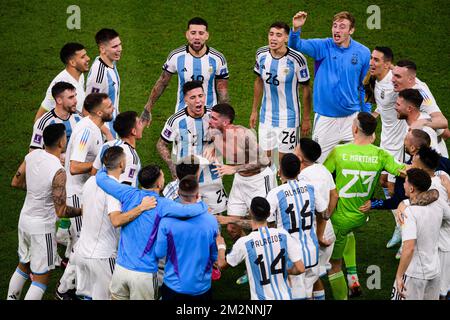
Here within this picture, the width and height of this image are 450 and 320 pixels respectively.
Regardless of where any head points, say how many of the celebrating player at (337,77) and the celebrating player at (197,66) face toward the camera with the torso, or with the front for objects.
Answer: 2

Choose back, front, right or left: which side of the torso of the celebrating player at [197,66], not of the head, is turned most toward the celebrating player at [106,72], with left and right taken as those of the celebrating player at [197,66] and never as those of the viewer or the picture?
right

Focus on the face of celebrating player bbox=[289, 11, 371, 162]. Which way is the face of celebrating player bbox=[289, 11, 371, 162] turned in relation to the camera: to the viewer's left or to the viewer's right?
to the viewer's left

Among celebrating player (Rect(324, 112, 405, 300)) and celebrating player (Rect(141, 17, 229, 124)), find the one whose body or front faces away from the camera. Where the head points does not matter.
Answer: celebrating player (Rect(324, 112, 405, 300))

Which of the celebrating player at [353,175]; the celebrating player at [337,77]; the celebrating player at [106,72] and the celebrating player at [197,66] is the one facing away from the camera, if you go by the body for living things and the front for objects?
the celebrating player at [353,175]

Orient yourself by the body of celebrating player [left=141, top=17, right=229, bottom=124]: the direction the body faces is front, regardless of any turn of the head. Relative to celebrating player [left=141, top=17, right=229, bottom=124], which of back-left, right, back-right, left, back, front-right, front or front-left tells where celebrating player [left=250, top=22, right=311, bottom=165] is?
left

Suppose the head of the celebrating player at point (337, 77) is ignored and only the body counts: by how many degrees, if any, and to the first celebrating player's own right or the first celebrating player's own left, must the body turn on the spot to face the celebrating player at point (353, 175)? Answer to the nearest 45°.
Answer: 0° — they already face them

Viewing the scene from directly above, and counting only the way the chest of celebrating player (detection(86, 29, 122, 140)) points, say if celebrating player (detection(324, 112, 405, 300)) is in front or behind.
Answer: in front

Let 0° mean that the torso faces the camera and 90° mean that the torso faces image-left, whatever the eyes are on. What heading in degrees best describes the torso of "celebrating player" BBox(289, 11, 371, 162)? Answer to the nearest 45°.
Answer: approximately 0°

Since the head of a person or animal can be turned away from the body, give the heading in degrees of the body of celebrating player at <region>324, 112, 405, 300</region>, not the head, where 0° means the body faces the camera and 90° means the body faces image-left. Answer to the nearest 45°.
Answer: approximately 180°
